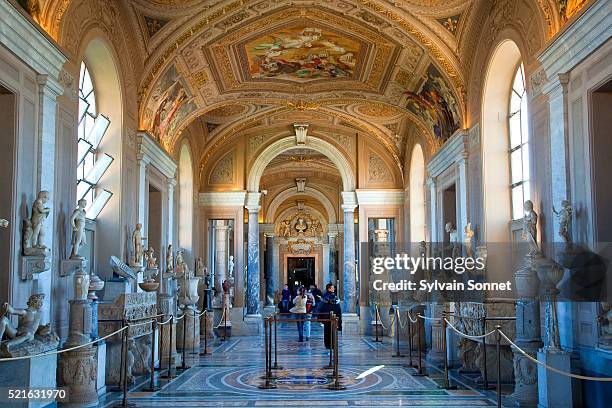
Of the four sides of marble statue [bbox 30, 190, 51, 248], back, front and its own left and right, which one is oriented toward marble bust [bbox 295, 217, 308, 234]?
left

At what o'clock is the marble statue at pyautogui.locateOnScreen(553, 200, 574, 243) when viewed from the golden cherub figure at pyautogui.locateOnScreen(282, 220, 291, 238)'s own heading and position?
the marble statue at pyautogui.locateOnScreen(553, 200, 574, 243) is roughly at 12 o'clock from the golden cherub figure at pyautogui.locateOnScreen(282, 220, 291, 238).

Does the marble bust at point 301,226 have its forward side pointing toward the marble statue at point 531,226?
yes

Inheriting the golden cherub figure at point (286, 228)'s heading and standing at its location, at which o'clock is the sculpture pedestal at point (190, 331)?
The sculpture pedestal is roughly at 12 o'clock from the golden cherub figure.

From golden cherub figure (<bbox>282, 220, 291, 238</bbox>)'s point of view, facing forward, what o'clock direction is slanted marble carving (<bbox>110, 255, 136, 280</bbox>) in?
slanted marble carving (<bbox>110, 255, 136, 280</bbox>) is roughly at 12 o'clock from golden cherub figure (<bbox>282, 220, 291, 238</bbox>).

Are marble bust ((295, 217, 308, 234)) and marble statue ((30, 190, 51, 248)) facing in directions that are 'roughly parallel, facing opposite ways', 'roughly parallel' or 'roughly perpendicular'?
roughly perpendicular

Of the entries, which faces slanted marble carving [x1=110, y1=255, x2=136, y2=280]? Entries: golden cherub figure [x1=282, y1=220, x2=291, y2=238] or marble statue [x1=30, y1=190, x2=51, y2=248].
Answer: golden cherub figure [x1=282, y1=220, x2=291, y2=238]

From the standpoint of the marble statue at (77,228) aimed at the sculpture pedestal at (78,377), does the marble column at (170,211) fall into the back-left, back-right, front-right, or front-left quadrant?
back-left

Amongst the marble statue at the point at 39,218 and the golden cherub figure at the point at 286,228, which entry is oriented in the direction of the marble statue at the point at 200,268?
the golden cherub figure at the point at 286,228

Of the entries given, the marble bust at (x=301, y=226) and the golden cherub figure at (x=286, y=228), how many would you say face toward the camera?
2

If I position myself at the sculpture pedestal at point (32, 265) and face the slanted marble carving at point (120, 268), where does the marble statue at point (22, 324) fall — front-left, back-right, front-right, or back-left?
back-right
